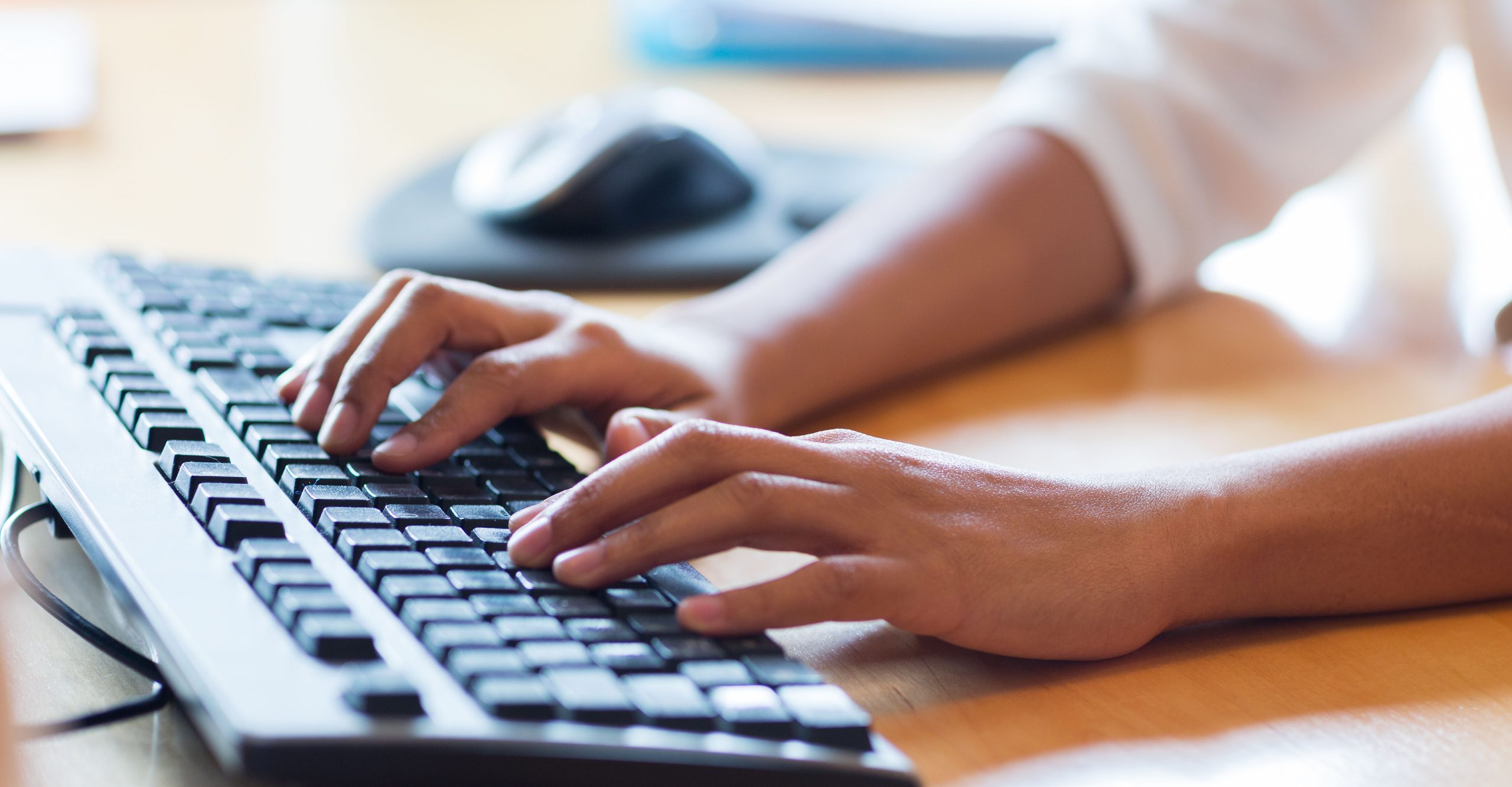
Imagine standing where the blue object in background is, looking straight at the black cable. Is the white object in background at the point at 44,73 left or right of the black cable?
right

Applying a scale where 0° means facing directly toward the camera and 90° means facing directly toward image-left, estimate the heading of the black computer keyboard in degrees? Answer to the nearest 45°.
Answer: approximately 270°

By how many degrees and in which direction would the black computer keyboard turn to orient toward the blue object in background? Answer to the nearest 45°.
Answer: approximately 45° to its left
